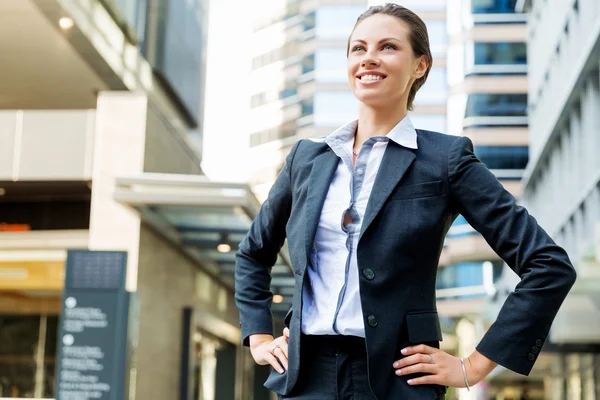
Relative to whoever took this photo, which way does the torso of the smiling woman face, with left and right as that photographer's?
facing the viewer and to the left of the viewer

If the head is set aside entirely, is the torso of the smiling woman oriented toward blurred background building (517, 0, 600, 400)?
no
